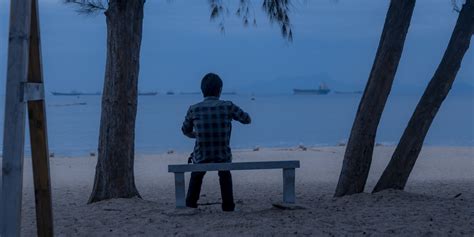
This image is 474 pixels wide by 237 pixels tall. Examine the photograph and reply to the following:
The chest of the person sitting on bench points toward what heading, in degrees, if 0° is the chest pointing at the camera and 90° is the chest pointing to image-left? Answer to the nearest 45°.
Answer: approximately 180°

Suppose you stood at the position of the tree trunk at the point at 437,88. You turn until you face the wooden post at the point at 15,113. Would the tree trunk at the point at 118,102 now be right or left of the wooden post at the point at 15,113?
right

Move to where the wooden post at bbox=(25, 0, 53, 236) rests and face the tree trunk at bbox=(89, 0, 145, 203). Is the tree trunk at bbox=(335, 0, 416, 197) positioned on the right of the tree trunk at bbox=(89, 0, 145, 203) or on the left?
right

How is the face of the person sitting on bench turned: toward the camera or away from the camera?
away from the camera

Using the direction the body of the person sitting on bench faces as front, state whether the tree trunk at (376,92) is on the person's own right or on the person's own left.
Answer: on the person's own right

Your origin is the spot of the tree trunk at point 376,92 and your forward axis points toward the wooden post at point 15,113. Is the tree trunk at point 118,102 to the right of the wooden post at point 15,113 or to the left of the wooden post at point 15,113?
right

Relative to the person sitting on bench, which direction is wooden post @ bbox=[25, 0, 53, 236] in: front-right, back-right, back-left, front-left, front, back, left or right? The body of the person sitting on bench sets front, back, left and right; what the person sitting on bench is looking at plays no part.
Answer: back-left
